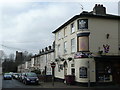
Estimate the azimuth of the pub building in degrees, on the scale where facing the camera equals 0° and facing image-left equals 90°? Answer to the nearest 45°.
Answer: approximately 45°
